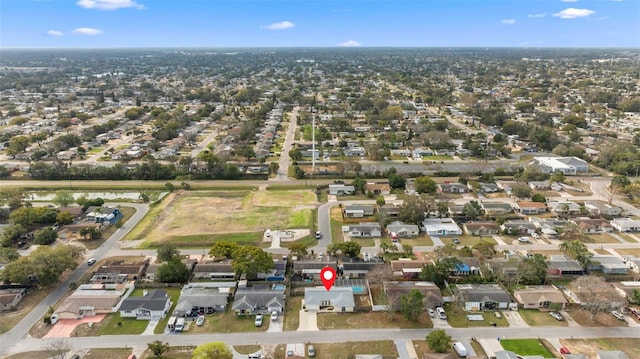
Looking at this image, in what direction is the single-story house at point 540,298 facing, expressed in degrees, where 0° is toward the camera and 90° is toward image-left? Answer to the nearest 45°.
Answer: approximately 0°

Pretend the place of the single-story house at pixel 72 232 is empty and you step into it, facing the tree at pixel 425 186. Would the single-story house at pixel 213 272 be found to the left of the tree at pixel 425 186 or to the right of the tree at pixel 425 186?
right

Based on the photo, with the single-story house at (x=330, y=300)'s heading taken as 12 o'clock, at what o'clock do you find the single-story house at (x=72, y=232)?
the single-story house at (x=72, y=232) is roughly at 4 o'clock from the single-story house at (x=330, y=300).

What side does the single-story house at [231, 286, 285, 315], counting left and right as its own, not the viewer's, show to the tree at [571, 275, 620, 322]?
left

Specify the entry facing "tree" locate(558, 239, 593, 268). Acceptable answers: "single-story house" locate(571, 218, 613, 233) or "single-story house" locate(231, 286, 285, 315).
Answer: "single-story house" locate(571, 218, 613, 233)

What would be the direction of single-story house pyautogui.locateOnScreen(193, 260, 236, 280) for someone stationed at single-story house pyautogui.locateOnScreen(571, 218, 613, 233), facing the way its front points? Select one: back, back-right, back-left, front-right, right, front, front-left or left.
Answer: front-right

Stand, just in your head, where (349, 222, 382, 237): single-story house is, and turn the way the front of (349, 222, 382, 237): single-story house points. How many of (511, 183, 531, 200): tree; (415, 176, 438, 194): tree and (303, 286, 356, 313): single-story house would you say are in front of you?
1

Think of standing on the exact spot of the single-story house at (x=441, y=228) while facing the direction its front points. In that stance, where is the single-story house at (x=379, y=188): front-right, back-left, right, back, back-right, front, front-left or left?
back-right

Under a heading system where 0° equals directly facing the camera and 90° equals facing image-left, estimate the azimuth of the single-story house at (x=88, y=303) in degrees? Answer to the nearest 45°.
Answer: approximately 0°

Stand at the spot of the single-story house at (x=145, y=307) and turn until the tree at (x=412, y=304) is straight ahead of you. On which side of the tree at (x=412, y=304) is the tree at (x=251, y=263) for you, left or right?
left
